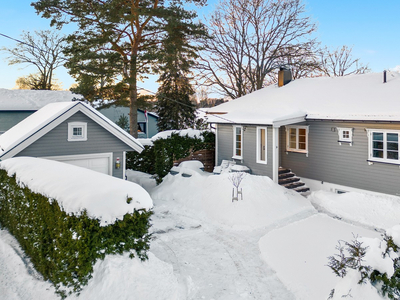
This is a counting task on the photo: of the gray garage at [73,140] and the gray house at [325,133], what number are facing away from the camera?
0

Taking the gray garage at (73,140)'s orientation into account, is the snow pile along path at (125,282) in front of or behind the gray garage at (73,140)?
in front

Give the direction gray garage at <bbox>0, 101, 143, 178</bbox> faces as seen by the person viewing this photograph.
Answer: facing the viewer and to the right of the viewer

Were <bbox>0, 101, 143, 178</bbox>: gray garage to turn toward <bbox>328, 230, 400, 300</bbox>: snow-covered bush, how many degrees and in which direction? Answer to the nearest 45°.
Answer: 0° — it already faces it

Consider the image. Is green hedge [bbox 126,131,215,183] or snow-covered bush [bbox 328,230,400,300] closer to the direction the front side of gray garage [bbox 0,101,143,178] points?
the snow-covered bush

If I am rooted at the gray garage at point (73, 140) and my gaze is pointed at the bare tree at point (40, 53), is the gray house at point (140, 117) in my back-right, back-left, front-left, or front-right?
front-right

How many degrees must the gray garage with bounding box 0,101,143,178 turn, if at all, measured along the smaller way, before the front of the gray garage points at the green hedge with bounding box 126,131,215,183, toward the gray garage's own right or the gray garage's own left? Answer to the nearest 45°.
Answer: approximately 90° to the gray garage's own left

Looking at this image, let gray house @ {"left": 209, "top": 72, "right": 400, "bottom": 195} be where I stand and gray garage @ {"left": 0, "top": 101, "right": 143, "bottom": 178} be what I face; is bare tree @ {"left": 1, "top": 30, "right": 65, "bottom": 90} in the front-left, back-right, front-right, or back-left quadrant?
front-right

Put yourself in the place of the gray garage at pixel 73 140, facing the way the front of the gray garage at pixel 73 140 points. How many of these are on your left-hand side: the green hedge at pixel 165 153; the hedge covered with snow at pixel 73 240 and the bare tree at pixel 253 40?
2

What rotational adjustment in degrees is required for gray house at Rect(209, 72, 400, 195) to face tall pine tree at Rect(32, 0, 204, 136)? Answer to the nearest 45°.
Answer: approximately 45° to its right

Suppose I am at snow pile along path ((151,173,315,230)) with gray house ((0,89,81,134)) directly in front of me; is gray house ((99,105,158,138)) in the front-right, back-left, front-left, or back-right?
front-right

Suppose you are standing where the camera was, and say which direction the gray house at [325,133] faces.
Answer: facing the viewer and to the left of the viewer

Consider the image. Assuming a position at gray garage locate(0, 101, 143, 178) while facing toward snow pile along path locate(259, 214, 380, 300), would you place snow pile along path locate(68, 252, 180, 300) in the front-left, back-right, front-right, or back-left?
front-right

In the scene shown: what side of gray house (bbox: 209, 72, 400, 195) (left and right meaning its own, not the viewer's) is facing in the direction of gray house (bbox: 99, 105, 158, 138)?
right

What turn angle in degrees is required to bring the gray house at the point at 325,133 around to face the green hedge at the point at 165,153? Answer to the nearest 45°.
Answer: approximately 45° to its right

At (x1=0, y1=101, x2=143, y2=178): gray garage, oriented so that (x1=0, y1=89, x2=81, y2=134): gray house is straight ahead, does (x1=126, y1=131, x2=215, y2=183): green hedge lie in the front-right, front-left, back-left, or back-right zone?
front-right

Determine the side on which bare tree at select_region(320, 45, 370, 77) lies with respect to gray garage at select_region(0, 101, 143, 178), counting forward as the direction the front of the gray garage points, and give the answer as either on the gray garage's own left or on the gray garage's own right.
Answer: on the gray garage's own left
